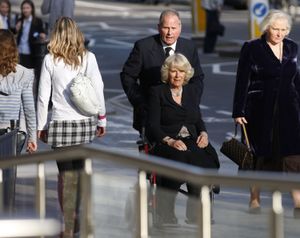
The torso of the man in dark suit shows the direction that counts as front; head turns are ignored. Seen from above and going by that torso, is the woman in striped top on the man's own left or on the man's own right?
on the man's own right

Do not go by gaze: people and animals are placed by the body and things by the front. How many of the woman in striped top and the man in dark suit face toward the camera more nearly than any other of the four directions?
1

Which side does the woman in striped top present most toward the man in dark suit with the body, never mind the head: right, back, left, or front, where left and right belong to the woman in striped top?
right

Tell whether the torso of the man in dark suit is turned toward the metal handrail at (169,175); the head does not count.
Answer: yes

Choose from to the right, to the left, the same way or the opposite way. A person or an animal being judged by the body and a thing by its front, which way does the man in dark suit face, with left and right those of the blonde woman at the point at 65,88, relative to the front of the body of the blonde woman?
the opposite way

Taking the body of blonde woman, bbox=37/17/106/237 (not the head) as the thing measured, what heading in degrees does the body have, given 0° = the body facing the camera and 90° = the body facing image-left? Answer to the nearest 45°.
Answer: approximately 180°

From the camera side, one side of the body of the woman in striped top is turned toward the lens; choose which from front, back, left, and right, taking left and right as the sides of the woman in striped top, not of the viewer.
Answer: back

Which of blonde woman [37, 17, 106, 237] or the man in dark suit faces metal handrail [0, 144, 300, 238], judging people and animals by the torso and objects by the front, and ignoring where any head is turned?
the man in dark suit

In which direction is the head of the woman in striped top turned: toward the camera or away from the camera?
away from the camera
